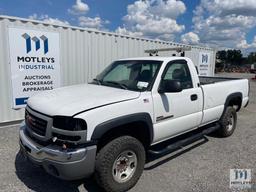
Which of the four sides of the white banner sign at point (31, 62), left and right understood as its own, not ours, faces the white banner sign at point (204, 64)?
left

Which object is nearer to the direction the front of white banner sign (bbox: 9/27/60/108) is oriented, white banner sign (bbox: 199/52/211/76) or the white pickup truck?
the white pickup truck

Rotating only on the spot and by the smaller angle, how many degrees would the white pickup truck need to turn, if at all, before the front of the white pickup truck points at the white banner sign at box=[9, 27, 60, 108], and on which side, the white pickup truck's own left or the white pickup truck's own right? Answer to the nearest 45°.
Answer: approximately 90° to the white pickup truck's own right

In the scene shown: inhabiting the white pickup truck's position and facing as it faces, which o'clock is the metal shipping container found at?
The metal shipping container is roughly at 4 o'clock from the white pickup truck.

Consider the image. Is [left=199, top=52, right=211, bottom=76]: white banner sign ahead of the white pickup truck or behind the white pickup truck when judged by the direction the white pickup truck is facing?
behind

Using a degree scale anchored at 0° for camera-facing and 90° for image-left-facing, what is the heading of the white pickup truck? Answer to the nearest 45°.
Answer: approximately 45°

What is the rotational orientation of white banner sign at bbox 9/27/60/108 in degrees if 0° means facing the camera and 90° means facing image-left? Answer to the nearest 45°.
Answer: approximately 315°
